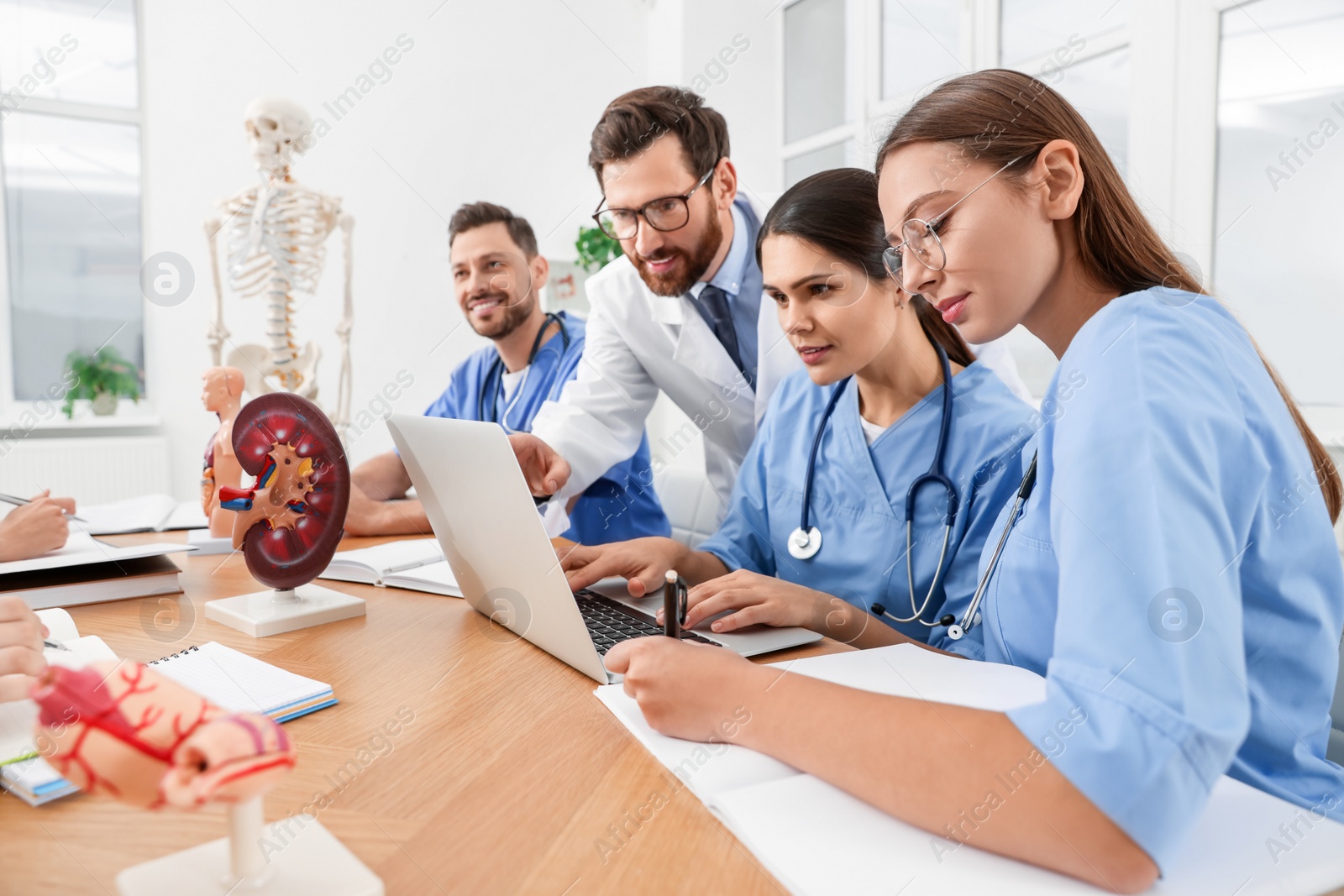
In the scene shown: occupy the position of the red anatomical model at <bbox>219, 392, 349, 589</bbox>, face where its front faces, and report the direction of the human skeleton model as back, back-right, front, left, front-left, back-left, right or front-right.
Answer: back

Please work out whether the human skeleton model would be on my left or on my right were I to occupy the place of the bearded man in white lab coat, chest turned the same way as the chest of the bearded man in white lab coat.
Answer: on my right

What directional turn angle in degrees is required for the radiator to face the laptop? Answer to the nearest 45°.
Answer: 0° — it already faces it

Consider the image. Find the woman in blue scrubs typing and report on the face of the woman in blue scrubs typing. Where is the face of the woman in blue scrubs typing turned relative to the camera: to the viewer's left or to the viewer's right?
to the viewer's left

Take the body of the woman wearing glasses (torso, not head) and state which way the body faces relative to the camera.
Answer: to the viewer's left

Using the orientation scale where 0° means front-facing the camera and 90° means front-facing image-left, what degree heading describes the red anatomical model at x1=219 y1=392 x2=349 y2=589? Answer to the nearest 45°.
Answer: approximately 0°

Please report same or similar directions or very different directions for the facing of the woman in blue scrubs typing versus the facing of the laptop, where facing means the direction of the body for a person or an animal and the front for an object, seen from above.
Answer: very different directions

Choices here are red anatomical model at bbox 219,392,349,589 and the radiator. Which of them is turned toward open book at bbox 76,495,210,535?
the radiator

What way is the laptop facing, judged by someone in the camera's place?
facing away from the viewer and to the right of the viewer

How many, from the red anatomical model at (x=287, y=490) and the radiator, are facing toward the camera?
2
